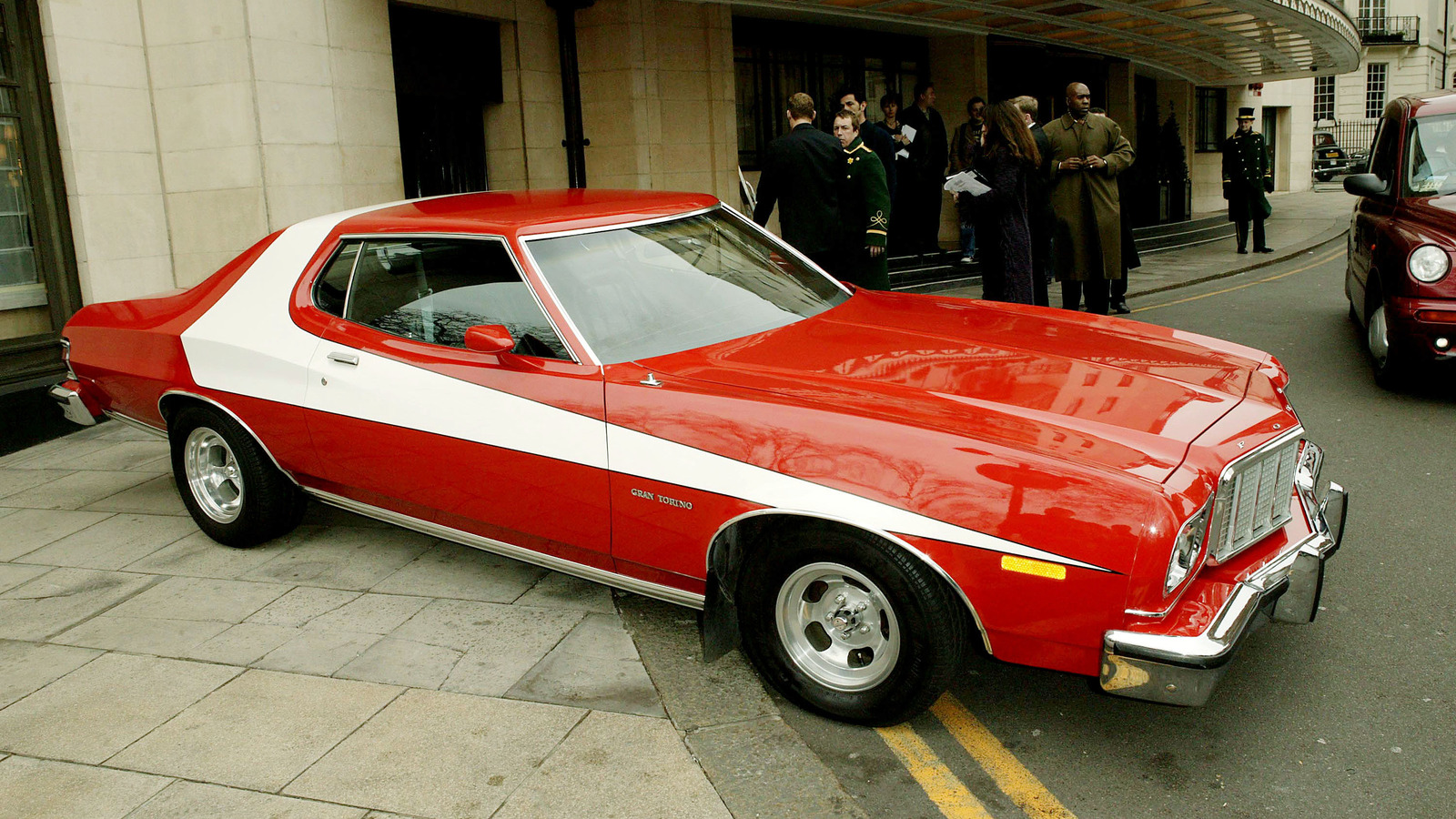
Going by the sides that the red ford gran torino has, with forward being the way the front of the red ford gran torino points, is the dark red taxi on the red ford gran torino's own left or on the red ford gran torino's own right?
on the red ford gran torino's own left

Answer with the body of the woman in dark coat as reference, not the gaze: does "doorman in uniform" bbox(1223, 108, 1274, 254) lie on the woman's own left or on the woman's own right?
on the woman's own right

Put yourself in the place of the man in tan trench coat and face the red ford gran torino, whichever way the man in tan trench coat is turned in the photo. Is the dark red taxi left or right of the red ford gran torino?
left

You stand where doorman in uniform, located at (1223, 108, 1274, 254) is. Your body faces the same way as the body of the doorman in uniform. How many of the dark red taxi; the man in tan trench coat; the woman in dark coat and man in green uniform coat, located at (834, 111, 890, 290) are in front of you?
4

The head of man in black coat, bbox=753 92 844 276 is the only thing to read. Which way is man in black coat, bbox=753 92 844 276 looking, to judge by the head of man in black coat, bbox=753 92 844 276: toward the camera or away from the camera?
away from the camera

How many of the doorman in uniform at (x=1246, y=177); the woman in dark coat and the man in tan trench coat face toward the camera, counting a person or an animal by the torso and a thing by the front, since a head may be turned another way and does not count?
2

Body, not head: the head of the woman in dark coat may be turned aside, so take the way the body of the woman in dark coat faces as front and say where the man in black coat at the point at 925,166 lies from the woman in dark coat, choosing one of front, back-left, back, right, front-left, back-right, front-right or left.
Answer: front-right

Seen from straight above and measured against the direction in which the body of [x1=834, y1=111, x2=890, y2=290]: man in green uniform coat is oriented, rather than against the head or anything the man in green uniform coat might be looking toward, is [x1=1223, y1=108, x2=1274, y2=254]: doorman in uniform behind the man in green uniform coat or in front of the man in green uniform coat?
behind

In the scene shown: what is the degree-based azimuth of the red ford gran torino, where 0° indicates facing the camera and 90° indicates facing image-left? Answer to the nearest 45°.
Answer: approximately 315°

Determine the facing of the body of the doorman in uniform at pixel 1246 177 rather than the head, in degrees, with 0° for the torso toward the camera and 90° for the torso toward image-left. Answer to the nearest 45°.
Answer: approximately 0°

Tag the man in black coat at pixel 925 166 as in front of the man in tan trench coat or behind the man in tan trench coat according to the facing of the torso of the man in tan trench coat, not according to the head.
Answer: behind

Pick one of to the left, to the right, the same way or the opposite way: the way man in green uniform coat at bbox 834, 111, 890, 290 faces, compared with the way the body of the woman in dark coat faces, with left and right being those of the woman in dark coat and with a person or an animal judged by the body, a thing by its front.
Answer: to the left

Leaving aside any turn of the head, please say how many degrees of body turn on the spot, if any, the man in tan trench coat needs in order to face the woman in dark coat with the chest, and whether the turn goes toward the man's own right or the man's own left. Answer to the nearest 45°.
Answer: approximately 45° to the man's own right
